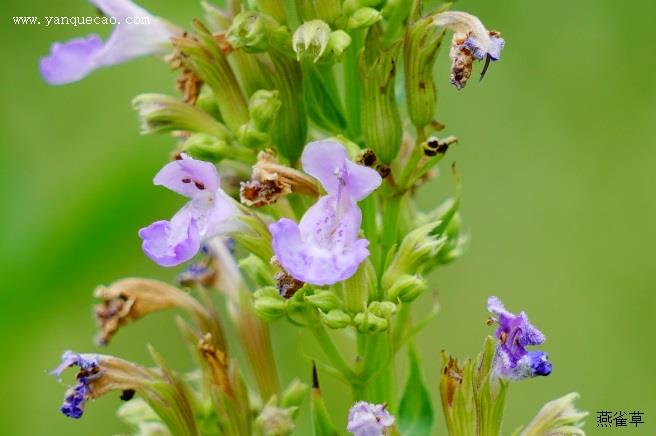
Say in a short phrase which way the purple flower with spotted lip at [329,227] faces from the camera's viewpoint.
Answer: facing the viewer

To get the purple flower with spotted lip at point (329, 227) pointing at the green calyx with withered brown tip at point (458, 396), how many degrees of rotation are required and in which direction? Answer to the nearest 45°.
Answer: approximately 135° to its left

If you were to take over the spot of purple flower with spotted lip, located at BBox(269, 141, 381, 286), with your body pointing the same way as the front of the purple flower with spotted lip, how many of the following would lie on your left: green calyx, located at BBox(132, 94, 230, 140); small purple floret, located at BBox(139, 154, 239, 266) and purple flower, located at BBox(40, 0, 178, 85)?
0
